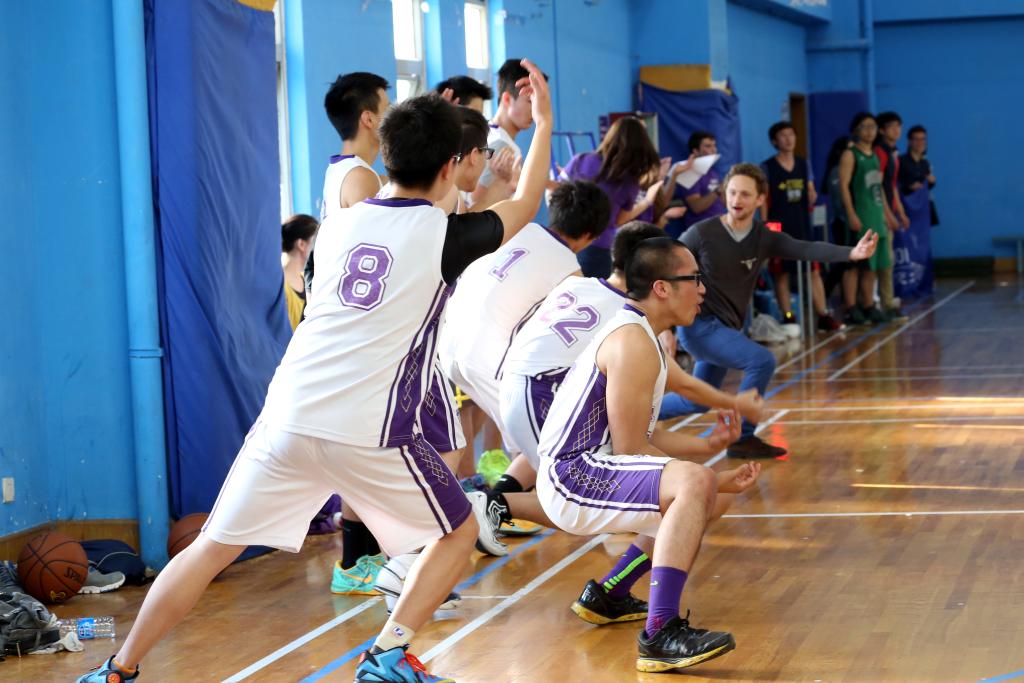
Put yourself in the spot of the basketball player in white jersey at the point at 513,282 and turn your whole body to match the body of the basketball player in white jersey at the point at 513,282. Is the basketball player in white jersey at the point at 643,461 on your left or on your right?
on your right

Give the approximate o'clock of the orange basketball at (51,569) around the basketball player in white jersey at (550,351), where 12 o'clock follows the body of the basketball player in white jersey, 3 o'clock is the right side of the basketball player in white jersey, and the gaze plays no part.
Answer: The orange basketball is roughly at 7 o'clock from the basketball player in white jersey.

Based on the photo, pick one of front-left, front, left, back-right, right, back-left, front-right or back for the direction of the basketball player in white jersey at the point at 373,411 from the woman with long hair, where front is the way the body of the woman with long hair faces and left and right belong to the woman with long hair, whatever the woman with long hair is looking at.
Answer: back-right

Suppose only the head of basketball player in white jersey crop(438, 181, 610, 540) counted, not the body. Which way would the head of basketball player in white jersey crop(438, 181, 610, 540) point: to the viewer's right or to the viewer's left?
to the viewer's right

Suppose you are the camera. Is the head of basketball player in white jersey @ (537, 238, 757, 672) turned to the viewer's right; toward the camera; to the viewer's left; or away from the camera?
to the viewer's right

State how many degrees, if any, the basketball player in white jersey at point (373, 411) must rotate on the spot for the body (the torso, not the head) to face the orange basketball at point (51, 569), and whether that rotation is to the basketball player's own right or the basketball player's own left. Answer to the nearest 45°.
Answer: approximately 90° to the basketball player's own left

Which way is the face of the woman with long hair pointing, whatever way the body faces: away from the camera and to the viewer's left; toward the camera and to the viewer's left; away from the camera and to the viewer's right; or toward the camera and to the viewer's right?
away from the camera and to the viewer's right

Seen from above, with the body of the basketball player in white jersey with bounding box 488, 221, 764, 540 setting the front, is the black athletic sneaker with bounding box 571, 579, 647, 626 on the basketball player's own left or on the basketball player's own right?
on the basketball player's own right

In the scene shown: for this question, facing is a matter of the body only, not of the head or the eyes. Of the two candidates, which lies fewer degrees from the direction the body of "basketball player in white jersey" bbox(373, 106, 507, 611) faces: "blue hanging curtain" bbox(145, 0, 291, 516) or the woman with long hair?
the woman with long hair

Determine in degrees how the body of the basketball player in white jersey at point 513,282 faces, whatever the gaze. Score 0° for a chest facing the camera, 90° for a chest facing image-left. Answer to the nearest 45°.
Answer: approximately 225°

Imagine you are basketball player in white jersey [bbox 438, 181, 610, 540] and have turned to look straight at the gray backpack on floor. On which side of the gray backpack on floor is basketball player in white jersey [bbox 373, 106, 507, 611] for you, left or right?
left

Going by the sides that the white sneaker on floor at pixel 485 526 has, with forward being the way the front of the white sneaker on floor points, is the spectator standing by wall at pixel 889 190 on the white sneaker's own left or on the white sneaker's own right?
on the white sneaker's own left
